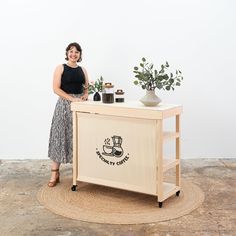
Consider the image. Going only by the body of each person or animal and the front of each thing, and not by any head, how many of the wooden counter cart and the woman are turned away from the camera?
0

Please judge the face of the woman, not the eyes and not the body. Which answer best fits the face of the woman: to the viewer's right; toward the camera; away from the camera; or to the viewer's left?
toward the camera

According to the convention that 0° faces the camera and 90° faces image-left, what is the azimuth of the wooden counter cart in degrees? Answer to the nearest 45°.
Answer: approximately 45°

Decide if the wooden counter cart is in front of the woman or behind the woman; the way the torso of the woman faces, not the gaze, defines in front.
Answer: in front

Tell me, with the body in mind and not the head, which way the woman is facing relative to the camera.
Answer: toward the camera
